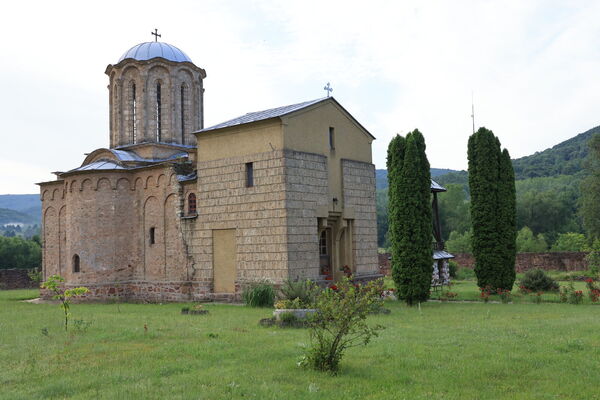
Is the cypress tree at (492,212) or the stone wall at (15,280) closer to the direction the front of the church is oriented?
the cypress tree

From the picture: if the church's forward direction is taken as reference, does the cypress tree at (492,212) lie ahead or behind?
ahead

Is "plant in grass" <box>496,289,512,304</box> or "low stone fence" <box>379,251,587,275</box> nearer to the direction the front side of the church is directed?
the plant in grass

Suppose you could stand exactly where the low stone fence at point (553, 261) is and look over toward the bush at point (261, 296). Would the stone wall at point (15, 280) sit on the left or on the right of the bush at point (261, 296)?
right

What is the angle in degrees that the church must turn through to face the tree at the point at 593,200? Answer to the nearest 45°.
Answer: approximately 90° to its left

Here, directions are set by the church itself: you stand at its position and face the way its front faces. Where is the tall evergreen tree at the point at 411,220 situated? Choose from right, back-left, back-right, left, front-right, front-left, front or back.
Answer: front

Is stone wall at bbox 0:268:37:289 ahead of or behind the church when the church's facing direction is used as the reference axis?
behind

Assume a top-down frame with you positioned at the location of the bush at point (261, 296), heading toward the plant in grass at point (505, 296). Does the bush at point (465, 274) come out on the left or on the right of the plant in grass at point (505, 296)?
left

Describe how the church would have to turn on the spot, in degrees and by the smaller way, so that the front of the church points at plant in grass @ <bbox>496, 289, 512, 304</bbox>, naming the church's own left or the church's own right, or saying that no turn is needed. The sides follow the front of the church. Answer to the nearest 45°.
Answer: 0° — it already faces it

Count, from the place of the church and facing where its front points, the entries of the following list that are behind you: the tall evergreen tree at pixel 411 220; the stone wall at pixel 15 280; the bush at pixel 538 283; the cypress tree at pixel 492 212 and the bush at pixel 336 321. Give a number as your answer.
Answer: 1

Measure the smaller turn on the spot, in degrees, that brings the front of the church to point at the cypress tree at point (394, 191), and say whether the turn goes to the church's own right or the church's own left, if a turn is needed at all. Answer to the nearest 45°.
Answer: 0° — it already faces it

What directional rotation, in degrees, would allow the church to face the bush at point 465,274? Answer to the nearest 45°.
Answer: approximately 90° to its left

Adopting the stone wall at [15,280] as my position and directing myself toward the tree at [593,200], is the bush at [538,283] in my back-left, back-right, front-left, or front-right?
front-right

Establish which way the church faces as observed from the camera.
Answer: facing the viewer and to the right of the viewer

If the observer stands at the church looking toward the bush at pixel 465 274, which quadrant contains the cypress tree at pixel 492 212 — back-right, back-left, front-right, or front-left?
front-right
